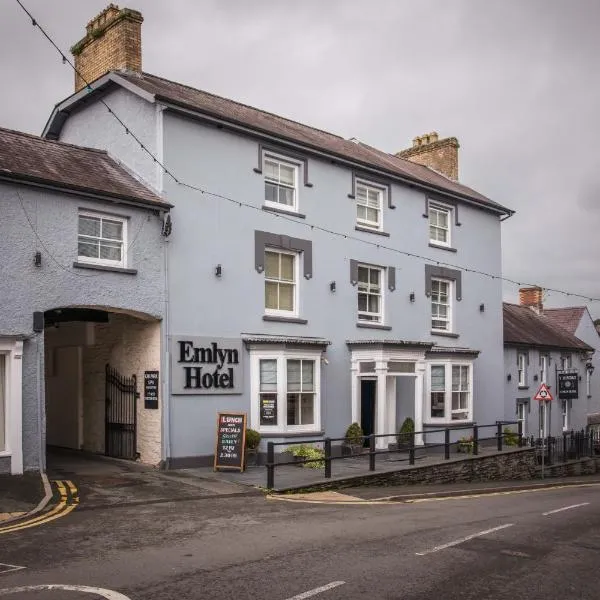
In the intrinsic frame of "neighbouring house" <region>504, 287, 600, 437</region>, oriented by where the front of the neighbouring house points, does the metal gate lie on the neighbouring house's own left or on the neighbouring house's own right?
on the neighbouring house's own right

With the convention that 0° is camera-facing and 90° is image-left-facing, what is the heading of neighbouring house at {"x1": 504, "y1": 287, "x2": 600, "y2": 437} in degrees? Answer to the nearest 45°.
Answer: approximately 315°

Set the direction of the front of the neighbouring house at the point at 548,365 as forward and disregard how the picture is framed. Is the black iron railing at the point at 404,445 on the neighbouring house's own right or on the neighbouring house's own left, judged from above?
on the neighbouring house's own right

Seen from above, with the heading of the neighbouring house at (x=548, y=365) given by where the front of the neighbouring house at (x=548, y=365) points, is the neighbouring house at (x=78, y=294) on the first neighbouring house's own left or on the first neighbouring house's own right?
on the first neighbouring house's own right

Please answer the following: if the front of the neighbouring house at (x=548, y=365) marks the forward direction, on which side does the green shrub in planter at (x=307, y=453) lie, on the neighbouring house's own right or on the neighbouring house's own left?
on the neighbouring house's own right

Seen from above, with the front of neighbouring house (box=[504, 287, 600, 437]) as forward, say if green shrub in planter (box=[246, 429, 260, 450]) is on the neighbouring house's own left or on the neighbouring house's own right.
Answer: on the neighbouring house's own right
